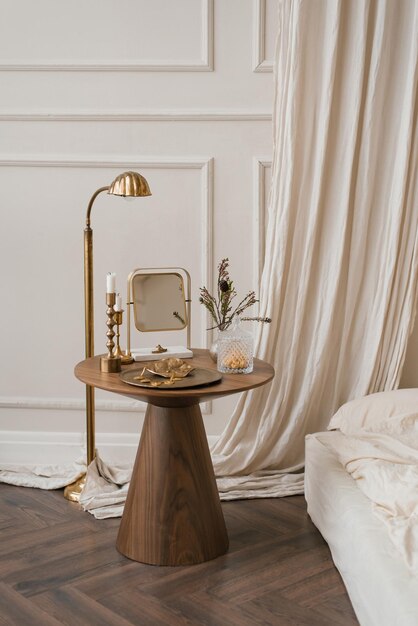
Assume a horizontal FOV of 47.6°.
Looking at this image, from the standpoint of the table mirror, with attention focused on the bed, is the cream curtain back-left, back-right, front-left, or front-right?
front-left

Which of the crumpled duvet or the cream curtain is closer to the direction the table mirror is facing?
the crumpled duvet

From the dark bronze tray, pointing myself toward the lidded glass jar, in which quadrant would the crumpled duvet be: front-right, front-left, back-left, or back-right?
front-right

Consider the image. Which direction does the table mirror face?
toward the camera

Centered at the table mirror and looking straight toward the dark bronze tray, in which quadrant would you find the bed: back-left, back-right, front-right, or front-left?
front-left

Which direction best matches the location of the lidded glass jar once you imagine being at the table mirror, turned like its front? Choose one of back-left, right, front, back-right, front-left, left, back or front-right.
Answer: front-left

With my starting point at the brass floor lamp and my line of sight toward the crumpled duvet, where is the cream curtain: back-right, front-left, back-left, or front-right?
front-left

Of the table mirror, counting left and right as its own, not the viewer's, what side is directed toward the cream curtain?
left

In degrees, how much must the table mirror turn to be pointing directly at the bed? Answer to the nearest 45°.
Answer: approximately 45° to its left

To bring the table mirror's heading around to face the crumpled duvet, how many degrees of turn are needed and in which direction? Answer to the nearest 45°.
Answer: approximately 45° to its left
